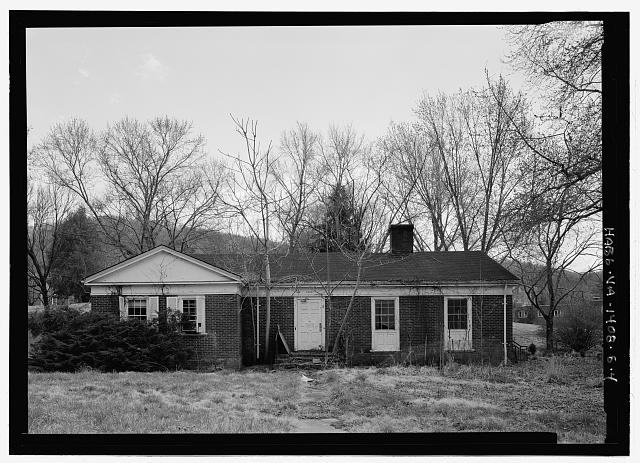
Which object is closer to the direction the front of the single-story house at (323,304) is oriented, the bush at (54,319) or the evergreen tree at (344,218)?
the bush

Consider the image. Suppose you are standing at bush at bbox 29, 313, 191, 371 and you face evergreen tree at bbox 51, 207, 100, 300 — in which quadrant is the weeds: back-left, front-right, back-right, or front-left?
back-right

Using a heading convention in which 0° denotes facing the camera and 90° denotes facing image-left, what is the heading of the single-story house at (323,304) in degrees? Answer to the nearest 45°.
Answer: approximately 0°

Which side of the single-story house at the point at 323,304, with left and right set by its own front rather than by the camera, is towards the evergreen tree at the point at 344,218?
back

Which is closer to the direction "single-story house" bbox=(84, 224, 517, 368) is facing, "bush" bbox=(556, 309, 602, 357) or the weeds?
the weeds

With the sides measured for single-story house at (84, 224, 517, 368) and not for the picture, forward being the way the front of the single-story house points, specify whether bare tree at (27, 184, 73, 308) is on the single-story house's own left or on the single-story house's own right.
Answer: on the single-story house's own right

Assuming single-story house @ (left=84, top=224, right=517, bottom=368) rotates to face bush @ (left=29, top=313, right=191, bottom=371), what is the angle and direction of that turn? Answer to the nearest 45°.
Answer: approximately 45° to its right

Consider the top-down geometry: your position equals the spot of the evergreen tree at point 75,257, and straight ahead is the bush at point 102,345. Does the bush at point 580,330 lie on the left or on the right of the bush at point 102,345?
left
